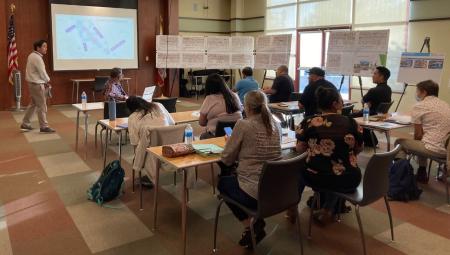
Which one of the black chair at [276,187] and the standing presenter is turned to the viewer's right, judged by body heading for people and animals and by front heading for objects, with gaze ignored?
the standing presenter

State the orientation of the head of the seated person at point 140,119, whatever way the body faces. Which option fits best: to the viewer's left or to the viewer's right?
to the viewer's left

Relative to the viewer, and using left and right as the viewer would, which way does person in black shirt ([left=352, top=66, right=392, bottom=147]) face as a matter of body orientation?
facing to the left of the viewer

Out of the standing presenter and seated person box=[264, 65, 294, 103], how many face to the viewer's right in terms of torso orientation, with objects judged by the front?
1

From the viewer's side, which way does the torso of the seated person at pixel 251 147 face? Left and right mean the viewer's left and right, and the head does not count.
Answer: facing away from the viewer and to the left of the viewer

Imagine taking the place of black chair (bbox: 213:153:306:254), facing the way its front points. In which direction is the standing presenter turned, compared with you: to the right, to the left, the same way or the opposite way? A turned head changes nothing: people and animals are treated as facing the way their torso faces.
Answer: to the right

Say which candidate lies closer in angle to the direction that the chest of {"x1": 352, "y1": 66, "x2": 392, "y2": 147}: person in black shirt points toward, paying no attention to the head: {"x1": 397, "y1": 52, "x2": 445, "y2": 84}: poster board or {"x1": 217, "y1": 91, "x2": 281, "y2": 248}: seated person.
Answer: the seated person

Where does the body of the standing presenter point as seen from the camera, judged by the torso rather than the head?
to the viewer's right

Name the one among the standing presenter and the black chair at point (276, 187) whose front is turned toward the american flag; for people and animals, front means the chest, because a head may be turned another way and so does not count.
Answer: the black chair
